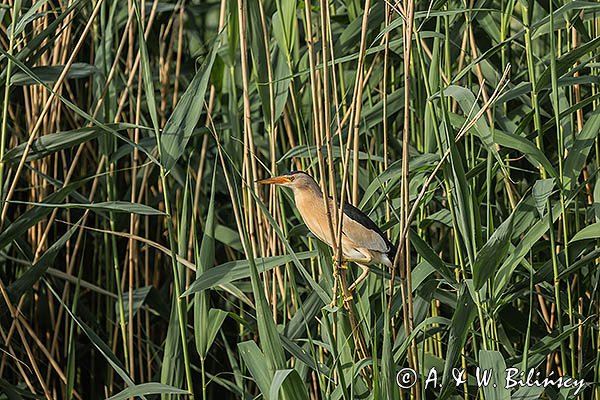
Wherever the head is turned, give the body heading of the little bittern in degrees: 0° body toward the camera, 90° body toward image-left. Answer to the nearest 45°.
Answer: approximately 90°
